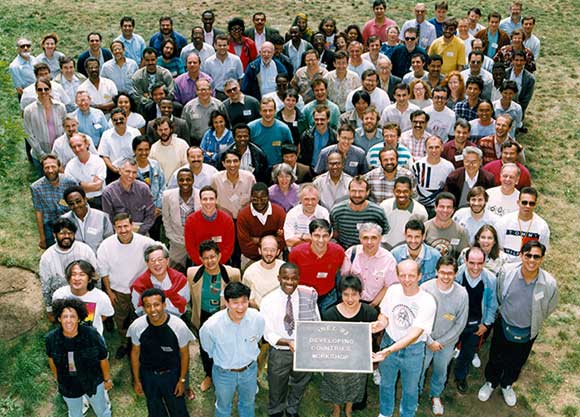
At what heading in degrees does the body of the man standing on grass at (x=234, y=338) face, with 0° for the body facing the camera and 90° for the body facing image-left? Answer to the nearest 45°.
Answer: approximately 0°

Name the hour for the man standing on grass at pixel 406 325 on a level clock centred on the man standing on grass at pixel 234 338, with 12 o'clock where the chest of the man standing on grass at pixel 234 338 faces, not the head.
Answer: the man standing on grass at pixel 406 325 is roughly at 9 o'clock from the man standing on grass at pixel 234 338.

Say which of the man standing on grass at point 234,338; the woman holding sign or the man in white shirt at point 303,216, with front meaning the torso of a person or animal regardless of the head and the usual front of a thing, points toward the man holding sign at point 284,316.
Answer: the man in white shirt

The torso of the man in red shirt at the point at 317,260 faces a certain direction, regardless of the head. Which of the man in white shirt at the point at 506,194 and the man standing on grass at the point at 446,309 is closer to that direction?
the man standing on grass

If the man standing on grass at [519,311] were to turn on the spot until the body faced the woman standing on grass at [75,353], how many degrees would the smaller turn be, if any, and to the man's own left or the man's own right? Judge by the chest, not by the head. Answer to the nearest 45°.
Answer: approximately 45° to the man's own right

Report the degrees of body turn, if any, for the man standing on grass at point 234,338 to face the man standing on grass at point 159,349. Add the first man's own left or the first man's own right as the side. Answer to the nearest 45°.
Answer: approximately 90° to the first man's own right

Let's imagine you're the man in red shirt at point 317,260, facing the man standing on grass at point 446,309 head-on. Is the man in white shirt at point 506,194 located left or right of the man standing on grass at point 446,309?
left

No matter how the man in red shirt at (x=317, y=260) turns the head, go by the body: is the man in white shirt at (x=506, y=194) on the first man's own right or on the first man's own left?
on the first man's own left
